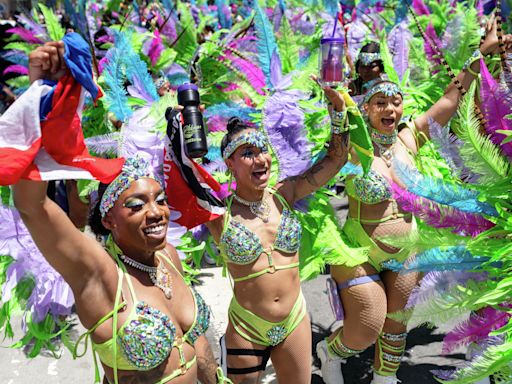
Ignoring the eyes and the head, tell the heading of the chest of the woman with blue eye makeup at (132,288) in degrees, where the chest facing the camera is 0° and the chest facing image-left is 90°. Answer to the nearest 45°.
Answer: approximately 315°

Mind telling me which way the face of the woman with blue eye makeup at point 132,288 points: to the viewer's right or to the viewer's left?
to the viewer's right
